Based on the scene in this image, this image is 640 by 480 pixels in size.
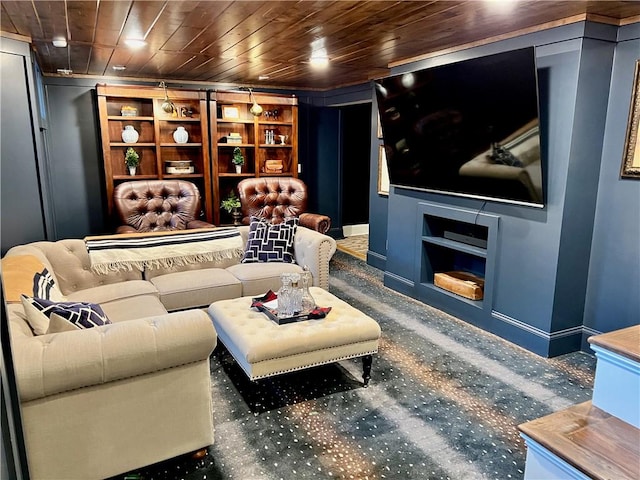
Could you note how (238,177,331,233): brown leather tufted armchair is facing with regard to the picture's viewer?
facing the viewer and to the right of the viewer

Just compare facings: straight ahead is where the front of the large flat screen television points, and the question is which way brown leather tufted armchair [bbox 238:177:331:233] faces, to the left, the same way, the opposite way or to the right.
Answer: to the left

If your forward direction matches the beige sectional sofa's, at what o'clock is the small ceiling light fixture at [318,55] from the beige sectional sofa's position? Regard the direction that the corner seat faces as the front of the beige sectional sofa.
The small ceiling light fixture is roughly at 9 o'clock from the beige sectional sofa.

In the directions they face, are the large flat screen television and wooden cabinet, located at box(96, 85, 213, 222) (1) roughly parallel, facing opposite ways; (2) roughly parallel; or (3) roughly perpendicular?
roughly perpendicular

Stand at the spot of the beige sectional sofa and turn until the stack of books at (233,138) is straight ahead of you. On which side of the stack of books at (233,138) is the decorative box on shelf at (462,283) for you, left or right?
right

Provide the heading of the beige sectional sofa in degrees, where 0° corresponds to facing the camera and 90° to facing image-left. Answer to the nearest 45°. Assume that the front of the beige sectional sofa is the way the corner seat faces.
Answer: approximately 315°

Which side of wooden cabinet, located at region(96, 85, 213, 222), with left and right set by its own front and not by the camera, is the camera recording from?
front

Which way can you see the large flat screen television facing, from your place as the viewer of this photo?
facing the viewer and to the left of the viewer

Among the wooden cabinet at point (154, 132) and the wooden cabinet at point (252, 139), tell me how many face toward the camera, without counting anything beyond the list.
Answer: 2

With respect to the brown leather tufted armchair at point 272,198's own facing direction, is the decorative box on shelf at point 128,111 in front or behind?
behind

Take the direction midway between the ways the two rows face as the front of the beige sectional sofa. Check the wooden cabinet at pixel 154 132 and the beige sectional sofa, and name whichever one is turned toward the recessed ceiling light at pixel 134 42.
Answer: the wooden cabinet

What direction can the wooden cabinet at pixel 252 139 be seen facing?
toward the camera

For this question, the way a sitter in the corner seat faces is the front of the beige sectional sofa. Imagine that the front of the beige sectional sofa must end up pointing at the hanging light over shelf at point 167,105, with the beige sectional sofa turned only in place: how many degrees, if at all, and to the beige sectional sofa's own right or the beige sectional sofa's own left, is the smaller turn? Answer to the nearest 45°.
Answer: approximately 135° to the beige sectional sofa's own left
